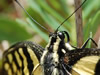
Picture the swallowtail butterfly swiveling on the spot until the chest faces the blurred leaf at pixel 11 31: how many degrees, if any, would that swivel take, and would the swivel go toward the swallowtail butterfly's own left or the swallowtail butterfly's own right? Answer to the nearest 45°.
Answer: approximately 45° to the swallowtail butterfly's own left

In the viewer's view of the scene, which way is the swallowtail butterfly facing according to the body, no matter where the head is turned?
away from the camera
